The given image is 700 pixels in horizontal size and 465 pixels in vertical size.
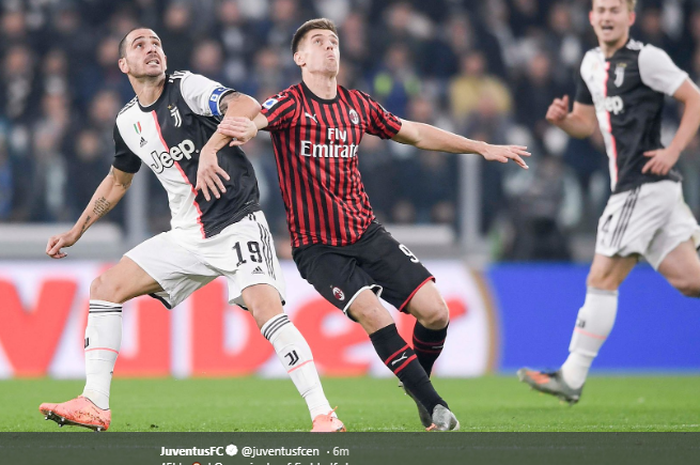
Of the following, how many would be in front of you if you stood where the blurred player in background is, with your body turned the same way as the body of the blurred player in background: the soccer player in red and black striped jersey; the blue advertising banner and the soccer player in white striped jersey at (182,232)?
2

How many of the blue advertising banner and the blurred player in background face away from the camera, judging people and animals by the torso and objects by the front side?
0

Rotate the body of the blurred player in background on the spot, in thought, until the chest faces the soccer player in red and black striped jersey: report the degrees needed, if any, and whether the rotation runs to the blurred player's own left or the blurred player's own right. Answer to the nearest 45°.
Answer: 0° — they already face them

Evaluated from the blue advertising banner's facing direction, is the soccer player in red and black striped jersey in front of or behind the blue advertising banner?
in front

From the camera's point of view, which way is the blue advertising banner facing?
toward the camera

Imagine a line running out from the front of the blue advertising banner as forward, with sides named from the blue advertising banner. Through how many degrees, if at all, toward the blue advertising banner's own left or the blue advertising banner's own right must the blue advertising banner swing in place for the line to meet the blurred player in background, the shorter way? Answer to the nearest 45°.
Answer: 0° — it already faces them

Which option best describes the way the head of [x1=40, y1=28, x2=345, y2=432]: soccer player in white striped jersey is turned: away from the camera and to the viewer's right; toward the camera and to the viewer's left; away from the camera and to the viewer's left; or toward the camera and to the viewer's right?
toward the camera and to the viewer's right

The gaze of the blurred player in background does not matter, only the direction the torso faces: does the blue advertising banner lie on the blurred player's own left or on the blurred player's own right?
on the blurred player's own right

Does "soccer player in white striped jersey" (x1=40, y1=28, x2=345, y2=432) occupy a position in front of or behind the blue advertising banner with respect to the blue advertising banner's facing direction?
in front

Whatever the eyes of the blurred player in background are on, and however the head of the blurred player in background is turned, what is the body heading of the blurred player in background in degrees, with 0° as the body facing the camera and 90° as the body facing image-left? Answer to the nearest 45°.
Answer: approximately 45°
